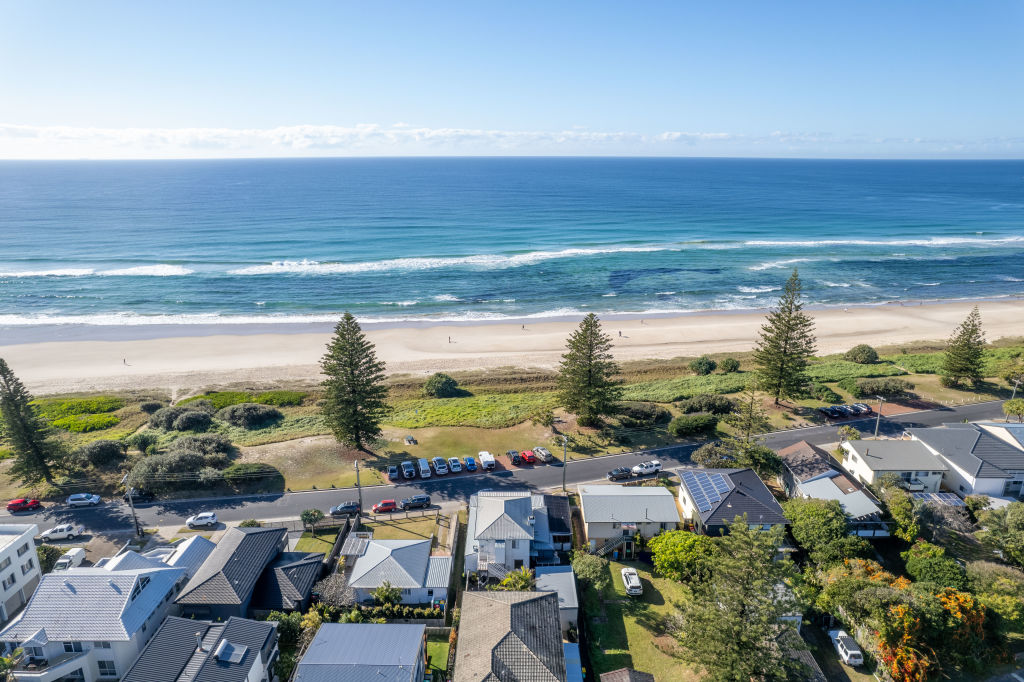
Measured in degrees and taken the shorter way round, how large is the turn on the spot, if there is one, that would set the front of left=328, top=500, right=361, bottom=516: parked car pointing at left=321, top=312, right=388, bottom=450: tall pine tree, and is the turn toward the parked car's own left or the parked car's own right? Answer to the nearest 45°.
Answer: approximately 90° to the parked car's own right

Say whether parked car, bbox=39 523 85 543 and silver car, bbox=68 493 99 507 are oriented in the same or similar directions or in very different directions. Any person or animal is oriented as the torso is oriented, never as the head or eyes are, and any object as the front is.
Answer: very different directions

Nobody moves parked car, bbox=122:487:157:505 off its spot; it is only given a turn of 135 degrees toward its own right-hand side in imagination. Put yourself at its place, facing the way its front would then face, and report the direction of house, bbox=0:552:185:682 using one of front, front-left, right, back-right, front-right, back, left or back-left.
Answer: front-left

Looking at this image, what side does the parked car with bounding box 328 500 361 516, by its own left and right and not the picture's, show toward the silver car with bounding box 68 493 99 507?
front

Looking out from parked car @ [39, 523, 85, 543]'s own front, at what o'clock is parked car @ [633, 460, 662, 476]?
parked car @ [633, 460, 662, 476] is roughly at 7 o'clock from parked car @ [39, 523, 85, 543].

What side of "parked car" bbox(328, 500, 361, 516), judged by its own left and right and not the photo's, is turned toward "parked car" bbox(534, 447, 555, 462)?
back

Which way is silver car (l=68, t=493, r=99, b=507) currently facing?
to the viewer's right

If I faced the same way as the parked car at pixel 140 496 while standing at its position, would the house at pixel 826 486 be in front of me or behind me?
in front

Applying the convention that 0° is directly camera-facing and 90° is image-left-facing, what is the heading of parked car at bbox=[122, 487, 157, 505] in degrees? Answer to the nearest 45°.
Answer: approximately 270°

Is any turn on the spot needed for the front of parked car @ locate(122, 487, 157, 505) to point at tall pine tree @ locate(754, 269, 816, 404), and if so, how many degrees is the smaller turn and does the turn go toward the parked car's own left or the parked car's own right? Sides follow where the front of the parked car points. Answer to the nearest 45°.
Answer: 0° — it already faces it

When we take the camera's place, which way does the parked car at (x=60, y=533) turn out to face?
facing to the left of the viewer
